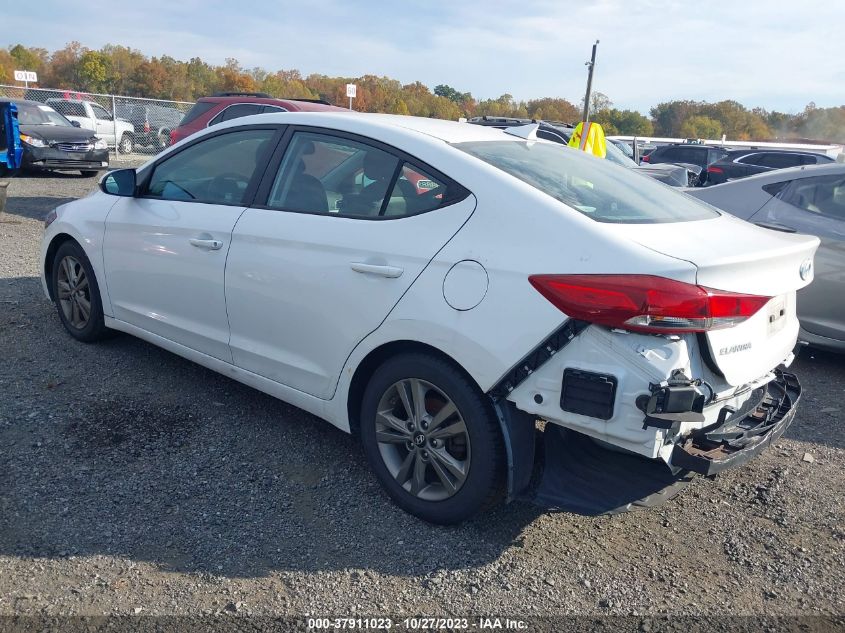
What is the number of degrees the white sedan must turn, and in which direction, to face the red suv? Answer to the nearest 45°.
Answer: approximately 45° to its right

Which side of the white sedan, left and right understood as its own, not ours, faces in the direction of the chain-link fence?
front

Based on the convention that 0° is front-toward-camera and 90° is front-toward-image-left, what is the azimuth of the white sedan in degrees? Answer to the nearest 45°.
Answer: approximately 135°

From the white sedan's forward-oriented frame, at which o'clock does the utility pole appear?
The utility pole is roughly at 2 o'clock from the white sedan.

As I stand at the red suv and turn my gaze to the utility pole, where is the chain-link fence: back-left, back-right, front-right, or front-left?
back-left

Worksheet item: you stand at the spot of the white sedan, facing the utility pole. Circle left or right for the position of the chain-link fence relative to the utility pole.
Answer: left

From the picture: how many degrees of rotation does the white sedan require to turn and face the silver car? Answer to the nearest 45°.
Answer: approximately 90° to its right

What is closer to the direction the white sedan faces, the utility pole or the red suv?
the red suv

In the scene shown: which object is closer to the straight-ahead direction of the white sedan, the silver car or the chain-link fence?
the chain-link fence

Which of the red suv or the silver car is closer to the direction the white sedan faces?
the red suv
